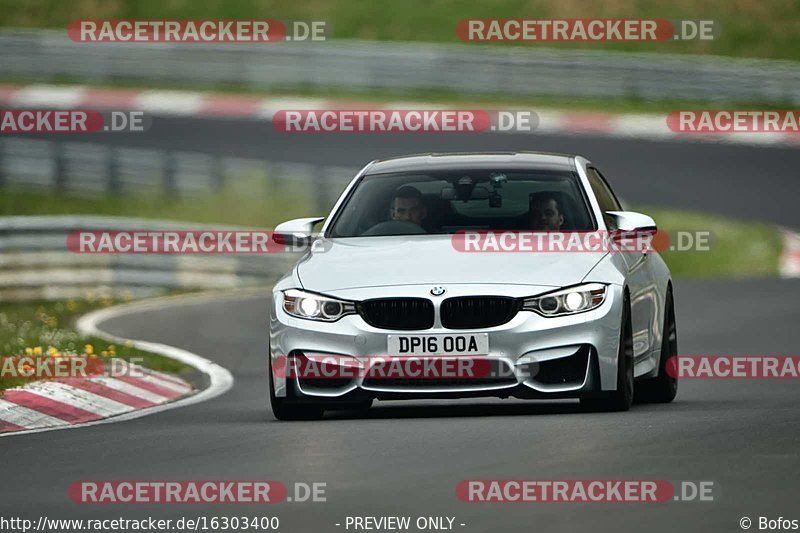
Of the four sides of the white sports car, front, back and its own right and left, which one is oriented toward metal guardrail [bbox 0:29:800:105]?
back

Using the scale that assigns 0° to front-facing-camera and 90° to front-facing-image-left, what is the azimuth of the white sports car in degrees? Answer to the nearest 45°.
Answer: approximately 0°

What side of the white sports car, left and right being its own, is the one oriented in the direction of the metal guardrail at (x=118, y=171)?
back

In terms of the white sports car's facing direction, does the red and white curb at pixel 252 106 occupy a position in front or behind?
behind

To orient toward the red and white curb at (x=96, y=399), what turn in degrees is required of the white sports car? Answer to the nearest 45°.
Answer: approximately 135° to its right

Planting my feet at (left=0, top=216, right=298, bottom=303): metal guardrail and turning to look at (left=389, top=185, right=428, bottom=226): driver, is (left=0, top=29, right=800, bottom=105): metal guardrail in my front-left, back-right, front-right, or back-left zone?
back-left
